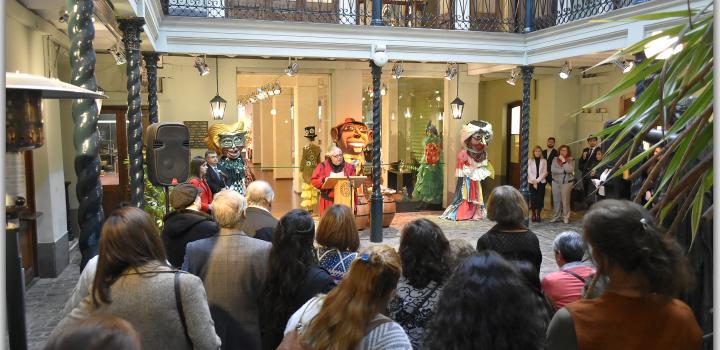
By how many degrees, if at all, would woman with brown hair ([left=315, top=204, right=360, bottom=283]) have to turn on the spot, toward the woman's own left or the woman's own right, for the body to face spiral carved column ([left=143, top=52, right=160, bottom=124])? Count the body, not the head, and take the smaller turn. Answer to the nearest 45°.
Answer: approximately 45° to the woman's own left

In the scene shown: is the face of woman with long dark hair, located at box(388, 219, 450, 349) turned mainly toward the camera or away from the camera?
away from the camera

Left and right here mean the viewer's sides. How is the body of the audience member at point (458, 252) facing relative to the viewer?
facing away from the viewer

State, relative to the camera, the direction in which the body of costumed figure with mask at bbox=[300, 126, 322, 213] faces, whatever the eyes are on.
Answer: toward the camera

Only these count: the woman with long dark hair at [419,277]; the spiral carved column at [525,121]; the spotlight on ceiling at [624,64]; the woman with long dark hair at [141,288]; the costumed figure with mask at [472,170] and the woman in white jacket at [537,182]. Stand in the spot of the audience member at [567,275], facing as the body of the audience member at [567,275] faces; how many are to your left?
2

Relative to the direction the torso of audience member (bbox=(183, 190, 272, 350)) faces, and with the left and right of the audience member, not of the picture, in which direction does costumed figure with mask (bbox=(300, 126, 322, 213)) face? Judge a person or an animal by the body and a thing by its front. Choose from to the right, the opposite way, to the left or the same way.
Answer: the opposite way

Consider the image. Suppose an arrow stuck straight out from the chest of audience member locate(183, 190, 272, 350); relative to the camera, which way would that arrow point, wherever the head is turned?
away from the camera

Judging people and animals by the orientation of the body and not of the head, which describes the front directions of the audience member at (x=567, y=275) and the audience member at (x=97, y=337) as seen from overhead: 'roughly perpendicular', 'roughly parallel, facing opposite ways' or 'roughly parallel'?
roughly parallel

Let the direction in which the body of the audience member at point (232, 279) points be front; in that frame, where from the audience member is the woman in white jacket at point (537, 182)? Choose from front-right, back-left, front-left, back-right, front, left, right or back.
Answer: front-right

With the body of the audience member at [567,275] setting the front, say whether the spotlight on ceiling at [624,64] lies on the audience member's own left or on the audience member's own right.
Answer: on the audience member's own right

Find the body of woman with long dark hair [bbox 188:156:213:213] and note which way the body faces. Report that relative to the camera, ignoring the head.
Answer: to the viewer's right

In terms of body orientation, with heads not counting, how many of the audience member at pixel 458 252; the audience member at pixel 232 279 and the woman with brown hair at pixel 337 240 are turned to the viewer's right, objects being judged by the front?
0

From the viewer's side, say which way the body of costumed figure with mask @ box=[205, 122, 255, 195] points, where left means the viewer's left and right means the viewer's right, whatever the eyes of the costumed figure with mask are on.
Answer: facing the viewer and to the right of the viewer

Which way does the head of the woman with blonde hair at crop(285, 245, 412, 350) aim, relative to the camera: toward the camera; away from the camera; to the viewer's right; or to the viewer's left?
away from the camera
